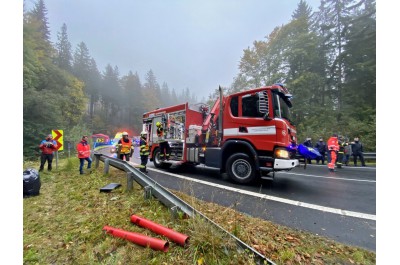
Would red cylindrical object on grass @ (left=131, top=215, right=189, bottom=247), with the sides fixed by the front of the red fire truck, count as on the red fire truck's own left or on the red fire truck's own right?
on the red fire truck's own right

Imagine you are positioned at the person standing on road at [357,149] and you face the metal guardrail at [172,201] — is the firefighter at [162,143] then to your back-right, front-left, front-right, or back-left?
front-right

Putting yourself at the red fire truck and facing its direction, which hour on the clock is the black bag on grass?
The black bag on grass is roughly at 4 o'clock from the red fire truck.

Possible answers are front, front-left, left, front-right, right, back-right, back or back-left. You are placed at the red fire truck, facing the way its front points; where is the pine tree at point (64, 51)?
back

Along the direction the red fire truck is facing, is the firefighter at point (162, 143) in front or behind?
behind

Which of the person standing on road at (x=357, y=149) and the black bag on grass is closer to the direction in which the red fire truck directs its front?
the person standing on road

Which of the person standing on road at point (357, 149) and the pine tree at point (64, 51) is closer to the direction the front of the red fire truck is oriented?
the person standing on road

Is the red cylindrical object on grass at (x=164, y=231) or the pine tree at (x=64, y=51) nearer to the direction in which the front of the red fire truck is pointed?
the red cylindrical object on grass

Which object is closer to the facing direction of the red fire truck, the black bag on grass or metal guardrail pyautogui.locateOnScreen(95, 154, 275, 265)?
the metal guardrail

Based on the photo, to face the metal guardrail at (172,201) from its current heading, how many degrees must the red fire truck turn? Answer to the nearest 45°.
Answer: approximately 90° to its right

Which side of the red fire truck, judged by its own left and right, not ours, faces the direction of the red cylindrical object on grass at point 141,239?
right

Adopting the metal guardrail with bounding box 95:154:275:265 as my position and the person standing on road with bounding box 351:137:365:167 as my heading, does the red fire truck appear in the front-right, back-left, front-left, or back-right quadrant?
front-left

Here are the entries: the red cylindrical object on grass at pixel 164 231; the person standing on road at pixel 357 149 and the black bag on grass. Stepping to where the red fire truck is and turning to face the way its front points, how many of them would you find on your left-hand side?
1

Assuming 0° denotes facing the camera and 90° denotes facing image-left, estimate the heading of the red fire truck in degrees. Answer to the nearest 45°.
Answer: approximately 315°

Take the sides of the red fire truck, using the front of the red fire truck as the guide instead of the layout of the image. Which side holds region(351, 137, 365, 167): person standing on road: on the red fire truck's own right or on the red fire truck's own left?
on the red fire truck's own left
